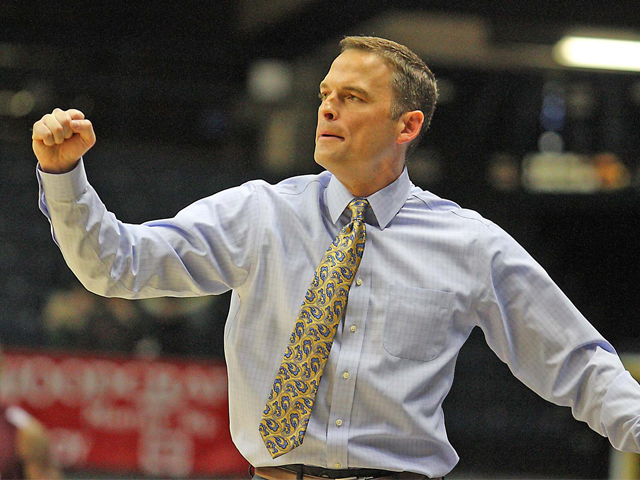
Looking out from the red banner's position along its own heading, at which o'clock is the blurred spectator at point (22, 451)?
The blurred spectator is roughly at 1 o'clock from the red banner.

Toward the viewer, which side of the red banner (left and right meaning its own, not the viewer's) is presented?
front

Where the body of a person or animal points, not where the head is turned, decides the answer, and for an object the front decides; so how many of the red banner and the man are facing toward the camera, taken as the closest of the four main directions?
2

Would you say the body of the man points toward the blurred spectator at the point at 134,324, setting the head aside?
no

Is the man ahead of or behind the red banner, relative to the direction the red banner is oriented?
ahead

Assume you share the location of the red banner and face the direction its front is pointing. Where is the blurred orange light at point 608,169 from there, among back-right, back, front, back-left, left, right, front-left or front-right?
left

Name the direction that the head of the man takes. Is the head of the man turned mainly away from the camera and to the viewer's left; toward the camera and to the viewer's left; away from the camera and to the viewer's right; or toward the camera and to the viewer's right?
toward the camera and to the viewer's left

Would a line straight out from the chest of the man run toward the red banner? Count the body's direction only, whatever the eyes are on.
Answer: no

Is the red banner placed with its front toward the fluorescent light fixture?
no

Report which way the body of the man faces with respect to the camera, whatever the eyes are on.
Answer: toward the camera

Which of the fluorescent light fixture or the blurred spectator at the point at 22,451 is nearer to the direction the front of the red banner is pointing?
the blurred spectator

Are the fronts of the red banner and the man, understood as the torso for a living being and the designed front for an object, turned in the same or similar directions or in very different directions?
same or similar directions
